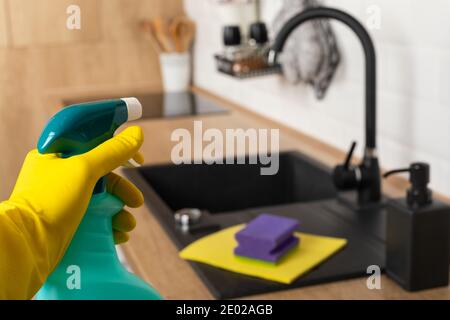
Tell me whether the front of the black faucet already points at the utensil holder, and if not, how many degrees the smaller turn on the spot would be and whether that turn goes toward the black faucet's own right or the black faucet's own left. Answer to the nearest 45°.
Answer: approximately 45° to the black faucet's own right

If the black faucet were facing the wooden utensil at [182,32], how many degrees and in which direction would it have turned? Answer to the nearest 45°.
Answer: approximately 45° to its right

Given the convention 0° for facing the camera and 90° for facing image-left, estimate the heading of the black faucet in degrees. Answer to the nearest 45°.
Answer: approximately 90°

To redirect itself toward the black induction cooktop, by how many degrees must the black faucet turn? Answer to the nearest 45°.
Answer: approximately 45° to its right
